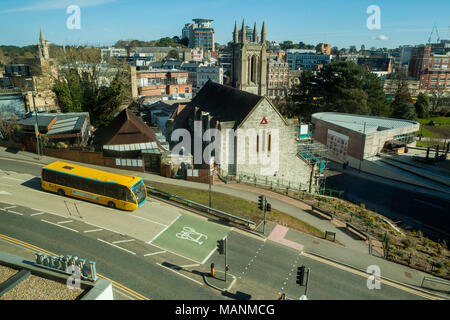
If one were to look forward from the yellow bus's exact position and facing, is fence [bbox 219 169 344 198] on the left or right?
on its left

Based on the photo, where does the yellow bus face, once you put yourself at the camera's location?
facing the viewer and to the right of the viewer

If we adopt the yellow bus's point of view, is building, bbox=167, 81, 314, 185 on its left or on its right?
on its left

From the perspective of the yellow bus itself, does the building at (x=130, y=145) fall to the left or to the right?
on its left

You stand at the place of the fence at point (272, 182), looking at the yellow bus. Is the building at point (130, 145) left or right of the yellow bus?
right

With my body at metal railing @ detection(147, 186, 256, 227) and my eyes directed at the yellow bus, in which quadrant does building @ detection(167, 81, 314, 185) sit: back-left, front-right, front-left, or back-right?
back-right

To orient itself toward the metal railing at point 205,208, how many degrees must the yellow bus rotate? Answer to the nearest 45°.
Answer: approximately 45° to its left

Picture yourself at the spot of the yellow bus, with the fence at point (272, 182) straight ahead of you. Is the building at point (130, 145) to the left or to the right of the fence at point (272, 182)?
left
